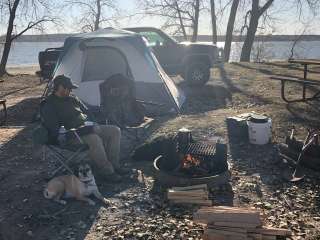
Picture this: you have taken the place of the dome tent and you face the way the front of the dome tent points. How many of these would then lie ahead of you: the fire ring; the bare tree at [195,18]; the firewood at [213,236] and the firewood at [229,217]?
3

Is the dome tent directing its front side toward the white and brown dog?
yes

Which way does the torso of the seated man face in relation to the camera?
to the viewer's right

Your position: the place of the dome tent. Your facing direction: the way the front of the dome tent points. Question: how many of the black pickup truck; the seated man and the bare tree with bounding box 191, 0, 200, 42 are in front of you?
1

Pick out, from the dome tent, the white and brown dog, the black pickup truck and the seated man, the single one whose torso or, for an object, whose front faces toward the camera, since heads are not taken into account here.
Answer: the dome tent

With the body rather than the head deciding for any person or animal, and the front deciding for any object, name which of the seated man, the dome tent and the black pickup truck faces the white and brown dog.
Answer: the dome tent

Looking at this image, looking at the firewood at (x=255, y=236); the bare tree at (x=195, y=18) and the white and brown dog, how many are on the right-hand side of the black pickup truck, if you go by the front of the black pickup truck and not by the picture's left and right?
2

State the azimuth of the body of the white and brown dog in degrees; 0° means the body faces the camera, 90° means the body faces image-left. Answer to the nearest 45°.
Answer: approximately 270°

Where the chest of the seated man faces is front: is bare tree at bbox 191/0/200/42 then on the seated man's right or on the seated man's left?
on the seated man's left

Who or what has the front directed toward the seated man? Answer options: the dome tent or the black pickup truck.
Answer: the dome tent

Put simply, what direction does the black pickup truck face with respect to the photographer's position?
facing to the right of the viewer

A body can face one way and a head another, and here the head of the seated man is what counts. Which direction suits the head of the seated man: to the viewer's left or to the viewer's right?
to the viewer's right

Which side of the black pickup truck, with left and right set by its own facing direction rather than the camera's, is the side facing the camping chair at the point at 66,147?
right

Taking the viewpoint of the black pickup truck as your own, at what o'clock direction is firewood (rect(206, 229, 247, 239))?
The firewood is roughly at 3 o'clock from the black pickup truck.
